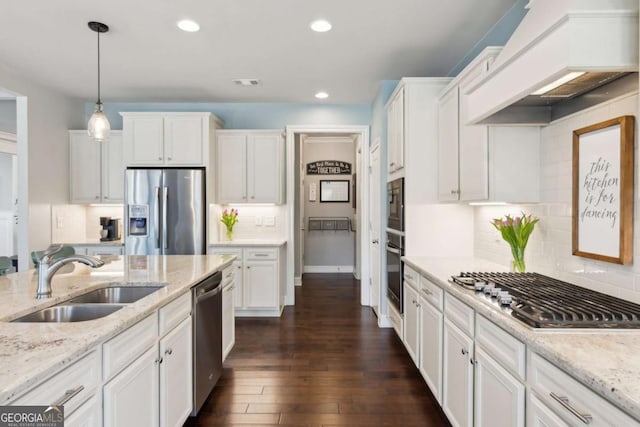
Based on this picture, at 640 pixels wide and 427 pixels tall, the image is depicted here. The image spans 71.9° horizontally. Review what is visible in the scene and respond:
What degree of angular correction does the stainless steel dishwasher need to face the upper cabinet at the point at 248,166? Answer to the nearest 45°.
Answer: approximately 90° to its left

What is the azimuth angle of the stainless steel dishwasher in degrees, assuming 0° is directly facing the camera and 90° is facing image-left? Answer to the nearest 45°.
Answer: approximately 270°

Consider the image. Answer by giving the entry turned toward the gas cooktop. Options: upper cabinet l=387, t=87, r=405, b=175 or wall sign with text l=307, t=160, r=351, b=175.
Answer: the wall sign with text

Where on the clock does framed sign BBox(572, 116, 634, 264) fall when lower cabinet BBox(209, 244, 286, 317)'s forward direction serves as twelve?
The framed sign is roughly at 11 o'clock from the lower cabinet.

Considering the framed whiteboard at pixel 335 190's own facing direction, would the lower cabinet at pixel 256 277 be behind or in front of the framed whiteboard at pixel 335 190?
in front

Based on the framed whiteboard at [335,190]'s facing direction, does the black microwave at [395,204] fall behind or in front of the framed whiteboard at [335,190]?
in front

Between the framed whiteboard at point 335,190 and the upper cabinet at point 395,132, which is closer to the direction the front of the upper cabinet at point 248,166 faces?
the upper cabinet

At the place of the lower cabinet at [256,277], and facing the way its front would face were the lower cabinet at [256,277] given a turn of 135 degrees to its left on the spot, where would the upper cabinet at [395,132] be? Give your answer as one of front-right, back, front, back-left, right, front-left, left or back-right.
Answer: right

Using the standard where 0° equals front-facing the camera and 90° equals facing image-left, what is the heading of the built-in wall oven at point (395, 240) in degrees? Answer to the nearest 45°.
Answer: approximately 90°

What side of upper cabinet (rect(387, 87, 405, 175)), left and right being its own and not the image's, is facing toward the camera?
left

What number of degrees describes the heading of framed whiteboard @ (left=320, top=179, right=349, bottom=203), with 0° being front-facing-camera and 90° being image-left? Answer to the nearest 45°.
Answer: approximately 0°

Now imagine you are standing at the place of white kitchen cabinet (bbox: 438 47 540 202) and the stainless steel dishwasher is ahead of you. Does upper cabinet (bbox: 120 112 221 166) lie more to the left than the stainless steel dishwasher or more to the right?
right

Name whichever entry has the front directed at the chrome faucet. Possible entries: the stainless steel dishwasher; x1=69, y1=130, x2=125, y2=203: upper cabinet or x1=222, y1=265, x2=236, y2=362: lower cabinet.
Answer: the upper cabinet
